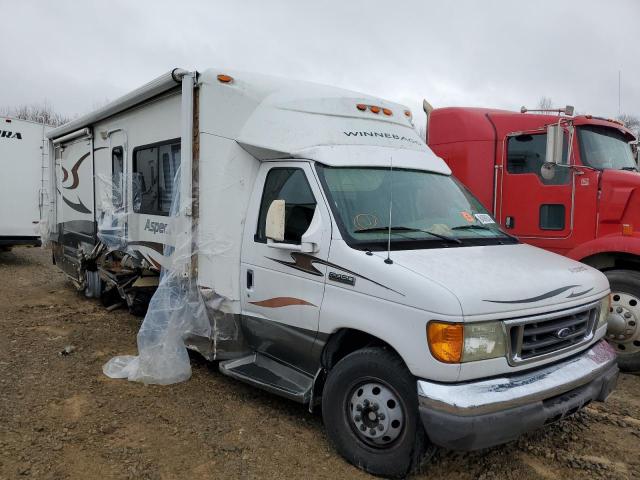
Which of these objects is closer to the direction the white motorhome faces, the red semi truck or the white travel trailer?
the red semi truck

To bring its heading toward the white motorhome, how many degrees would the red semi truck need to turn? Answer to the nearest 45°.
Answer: approximately 90° to its right

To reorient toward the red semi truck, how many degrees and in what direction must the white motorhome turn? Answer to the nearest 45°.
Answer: approximately 90° to its left

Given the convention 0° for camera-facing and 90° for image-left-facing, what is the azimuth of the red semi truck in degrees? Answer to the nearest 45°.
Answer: approximately 315°

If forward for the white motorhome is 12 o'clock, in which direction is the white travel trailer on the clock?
The white travel trailer is roughly at 6 o'clock from the white motorhome.

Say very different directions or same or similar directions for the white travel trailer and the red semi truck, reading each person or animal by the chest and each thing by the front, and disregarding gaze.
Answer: very different directions

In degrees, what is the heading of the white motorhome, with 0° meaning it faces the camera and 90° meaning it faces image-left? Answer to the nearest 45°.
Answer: approximately 315°

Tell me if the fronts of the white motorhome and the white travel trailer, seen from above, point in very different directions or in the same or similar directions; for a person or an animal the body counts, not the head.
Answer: very different directions

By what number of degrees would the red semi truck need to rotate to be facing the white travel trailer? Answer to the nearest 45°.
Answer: approximately 135° to its right

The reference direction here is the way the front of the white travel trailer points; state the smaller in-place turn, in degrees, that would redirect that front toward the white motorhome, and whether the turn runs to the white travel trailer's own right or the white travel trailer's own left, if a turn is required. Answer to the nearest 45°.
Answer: approximately 180°
